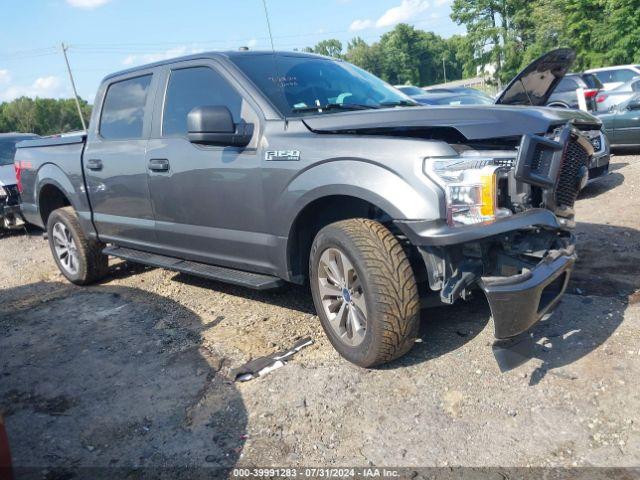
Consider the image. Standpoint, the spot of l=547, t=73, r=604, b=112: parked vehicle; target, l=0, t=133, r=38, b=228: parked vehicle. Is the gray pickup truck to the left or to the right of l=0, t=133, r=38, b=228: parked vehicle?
left

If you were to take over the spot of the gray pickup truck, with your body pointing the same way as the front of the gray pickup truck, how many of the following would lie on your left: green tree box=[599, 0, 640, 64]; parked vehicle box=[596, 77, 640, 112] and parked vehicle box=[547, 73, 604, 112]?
3

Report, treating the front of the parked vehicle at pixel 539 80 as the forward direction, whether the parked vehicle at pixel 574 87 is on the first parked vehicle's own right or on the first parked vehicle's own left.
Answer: on the first parked vehicle's own left

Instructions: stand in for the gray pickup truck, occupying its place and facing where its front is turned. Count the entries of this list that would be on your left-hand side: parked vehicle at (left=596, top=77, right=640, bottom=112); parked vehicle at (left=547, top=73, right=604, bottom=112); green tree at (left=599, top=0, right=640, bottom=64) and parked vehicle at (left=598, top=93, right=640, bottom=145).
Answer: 4

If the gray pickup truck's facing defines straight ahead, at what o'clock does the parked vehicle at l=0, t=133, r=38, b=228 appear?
The parked vehicle is roughly at 6 o'clock from the gray pickup truck.

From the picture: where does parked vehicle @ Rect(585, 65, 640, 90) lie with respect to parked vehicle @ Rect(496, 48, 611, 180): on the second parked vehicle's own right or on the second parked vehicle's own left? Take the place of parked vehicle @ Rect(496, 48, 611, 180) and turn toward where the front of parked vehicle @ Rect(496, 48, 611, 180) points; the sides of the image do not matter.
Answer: on the second parked vehicle's own left

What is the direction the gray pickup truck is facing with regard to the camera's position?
facing the viewer and to the right of the viewer

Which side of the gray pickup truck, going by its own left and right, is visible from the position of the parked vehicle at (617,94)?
left

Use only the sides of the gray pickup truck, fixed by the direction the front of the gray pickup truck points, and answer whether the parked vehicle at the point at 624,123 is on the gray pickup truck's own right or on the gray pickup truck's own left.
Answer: on the gray pickup truck's own left

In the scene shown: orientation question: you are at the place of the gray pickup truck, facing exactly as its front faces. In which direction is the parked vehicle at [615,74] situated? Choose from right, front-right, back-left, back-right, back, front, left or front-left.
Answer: left
